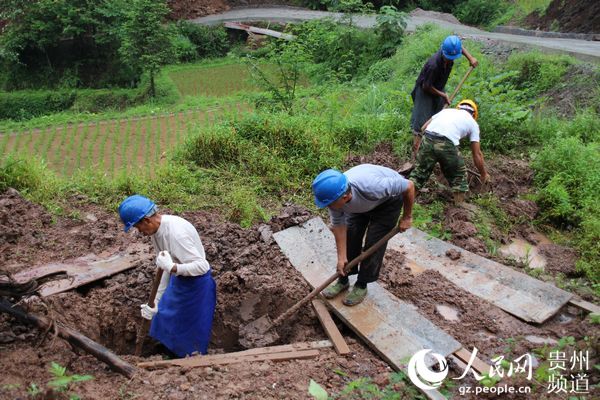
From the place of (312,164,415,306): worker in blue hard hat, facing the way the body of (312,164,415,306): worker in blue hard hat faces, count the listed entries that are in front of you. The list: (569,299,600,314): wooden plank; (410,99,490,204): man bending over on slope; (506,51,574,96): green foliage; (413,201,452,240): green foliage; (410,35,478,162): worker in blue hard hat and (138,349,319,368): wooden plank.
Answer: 1

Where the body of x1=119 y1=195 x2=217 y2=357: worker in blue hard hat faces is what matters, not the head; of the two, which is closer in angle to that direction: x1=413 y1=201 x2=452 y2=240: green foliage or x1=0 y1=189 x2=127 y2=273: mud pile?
the mud pile

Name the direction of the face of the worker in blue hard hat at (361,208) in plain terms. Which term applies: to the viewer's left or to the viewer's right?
to the viewer's left

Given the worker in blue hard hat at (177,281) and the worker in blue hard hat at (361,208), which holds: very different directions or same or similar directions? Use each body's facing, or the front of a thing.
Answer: same or similar directions

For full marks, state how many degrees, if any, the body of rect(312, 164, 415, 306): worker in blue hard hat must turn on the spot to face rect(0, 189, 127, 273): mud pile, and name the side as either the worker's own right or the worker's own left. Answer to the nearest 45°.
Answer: approximately 45° to the worker's own right

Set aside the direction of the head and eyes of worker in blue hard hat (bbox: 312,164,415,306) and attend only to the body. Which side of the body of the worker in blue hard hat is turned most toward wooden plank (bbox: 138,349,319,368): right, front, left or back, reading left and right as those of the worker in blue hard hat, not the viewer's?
front

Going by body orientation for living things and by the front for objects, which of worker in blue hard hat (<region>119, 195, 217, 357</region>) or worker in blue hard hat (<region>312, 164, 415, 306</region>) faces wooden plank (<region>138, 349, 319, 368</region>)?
worker in blue hard hat (<region>312, 164, 415, 306</region>)

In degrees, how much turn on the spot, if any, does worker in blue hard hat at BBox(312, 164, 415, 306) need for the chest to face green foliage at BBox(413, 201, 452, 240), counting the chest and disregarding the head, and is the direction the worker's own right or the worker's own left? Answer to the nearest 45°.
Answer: approximately 180°

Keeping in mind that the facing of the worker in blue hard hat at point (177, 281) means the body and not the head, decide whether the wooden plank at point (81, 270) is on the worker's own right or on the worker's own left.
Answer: on the worker's own right

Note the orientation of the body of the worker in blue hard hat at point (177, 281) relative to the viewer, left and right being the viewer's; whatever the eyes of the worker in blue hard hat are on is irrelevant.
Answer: facing to the left of the viewer

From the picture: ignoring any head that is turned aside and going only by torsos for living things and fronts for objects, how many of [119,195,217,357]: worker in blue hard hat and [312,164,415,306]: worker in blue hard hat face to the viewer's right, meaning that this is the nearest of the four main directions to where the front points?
0

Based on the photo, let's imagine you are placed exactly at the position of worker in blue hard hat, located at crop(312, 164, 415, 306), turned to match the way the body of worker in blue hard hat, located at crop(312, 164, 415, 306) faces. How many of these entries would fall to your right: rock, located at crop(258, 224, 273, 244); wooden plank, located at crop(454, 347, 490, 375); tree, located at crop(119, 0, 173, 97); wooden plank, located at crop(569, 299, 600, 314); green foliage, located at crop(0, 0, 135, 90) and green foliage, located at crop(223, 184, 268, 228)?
4
